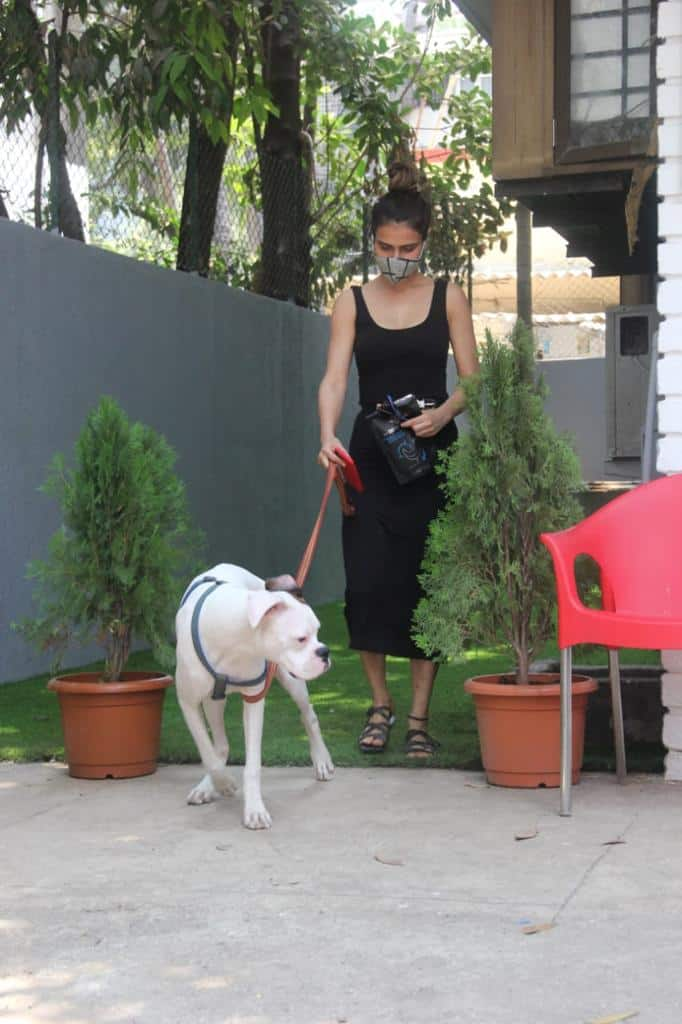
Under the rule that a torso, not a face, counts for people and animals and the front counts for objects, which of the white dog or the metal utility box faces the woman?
the metal utility box

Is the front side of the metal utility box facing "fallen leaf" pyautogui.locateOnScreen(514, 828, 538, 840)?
yes

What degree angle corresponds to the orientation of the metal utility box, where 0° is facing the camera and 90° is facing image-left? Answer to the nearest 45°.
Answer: approximately 0°

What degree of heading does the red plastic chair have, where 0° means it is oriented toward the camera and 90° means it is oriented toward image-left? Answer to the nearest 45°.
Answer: approximately 45°

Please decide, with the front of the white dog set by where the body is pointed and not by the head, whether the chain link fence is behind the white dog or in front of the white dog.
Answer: behind

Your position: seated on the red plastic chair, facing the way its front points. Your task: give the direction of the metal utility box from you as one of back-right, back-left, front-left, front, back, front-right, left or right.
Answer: back-right

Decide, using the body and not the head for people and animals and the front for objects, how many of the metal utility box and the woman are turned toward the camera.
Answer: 2
